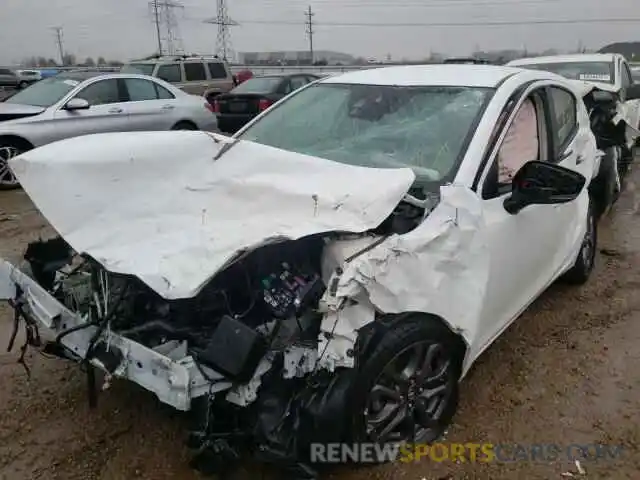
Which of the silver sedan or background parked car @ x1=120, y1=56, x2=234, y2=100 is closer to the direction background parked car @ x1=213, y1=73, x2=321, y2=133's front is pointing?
the background parked car

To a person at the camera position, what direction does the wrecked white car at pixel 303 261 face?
facing the viewer and to the left of the viewer

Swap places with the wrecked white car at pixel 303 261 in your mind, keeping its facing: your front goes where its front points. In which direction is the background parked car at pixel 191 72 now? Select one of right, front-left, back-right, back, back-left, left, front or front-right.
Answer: back-right

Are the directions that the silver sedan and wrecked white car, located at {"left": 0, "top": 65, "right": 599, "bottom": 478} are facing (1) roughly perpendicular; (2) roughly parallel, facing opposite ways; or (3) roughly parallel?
roughly parallel

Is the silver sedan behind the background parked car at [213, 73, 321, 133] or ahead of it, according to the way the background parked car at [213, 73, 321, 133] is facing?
behind

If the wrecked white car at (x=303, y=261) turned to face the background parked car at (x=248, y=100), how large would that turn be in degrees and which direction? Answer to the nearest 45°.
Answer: approximately 135° to its right

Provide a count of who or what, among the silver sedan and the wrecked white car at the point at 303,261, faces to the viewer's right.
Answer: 0

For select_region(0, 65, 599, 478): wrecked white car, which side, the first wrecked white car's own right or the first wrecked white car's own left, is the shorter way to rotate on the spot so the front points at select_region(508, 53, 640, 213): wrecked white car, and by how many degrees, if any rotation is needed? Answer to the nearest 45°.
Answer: approximately 180°

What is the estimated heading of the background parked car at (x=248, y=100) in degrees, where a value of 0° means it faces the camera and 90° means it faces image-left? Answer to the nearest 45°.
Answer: approximately 225°

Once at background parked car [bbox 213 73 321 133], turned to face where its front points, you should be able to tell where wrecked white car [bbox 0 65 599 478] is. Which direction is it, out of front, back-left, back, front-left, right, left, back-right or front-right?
back-right

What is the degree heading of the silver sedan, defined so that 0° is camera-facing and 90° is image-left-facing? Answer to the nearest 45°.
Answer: approximately 45°

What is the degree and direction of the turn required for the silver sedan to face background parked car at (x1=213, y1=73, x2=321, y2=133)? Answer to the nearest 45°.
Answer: approximately 180°

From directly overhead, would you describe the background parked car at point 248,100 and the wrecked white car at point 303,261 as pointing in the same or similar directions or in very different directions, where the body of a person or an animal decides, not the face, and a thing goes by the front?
very different directions
